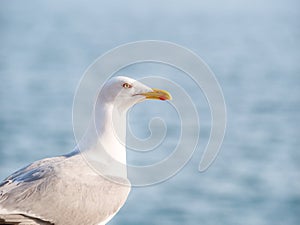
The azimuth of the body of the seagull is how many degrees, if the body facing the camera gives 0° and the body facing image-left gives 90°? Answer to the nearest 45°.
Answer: approximately 270°
